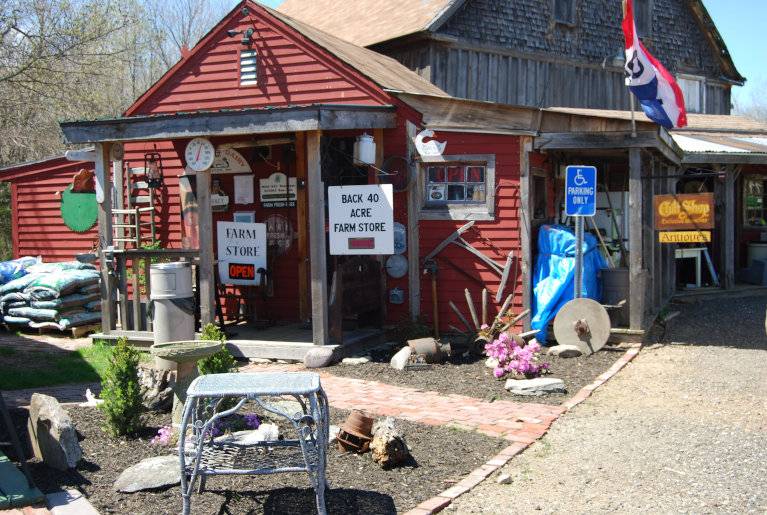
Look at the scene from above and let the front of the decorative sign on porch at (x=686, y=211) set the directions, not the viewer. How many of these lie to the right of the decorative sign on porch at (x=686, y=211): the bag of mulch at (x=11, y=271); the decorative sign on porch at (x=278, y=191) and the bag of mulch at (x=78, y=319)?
3

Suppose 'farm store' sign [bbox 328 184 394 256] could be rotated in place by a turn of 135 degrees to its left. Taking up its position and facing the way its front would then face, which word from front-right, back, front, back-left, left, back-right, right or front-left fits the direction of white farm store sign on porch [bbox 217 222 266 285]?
left

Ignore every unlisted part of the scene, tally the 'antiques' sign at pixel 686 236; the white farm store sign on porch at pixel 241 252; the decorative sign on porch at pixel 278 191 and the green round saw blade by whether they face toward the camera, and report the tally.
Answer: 4

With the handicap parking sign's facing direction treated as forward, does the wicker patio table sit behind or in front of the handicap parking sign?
in front

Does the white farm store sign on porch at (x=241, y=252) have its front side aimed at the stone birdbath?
yes

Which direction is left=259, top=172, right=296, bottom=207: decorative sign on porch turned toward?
toward the camera

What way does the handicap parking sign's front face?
toward the camera

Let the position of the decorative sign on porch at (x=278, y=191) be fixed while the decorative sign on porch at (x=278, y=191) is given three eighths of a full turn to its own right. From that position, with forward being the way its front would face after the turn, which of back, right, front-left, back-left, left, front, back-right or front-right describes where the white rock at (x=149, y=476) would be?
back-left

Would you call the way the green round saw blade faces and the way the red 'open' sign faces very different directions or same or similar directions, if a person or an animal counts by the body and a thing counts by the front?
same or similar directions

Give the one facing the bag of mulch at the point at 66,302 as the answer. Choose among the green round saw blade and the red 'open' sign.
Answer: the green round saw blade

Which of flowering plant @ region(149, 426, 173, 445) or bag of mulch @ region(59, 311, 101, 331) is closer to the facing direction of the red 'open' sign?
the flowering plant

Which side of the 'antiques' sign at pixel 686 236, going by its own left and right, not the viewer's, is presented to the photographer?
front

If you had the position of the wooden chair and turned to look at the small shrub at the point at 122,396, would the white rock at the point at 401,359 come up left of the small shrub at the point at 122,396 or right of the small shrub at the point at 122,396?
left

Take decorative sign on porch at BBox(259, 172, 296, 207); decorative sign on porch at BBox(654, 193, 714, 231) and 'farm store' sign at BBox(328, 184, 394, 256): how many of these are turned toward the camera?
3

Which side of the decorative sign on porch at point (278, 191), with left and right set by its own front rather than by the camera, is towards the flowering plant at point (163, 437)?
front

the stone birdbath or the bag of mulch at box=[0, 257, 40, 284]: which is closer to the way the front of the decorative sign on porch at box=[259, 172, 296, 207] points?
the stone birdbath

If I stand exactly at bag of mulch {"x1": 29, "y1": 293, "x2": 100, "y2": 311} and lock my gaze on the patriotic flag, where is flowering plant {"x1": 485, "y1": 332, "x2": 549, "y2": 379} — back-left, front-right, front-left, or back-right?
front-right
